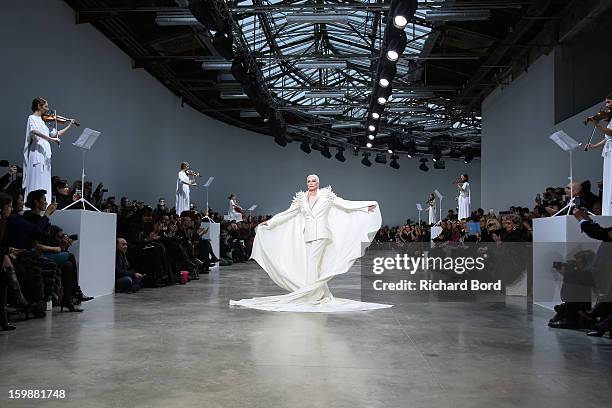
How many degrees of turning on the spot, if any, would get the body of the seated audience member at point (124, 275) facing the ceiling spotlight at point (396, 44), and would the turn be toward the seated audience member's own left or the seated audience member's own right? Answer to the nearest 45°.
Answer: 0° — they already face it

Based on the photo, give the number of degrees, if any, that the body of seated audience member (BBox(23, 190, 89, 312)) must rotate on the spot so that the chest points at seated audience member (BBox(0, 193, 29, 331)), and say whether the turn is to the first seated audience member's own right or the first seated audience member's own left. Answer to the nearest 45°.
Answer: approximately 90° to the first seated audience member's own right

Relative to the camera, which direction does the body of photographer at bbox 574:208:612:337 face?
to the viewer's left

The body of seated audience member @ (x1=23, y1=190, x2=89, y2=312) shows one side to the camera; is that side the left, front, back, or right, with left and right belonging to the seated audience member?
right

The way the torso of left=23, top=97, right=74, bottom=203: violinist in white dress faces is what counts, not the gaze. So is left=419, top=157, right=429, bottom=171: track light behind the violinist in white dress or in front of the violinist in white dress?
in front

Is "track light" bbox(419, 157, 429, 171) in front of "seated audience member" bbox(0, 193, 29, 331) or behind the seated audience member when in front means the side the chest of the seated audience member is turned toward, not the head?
in front

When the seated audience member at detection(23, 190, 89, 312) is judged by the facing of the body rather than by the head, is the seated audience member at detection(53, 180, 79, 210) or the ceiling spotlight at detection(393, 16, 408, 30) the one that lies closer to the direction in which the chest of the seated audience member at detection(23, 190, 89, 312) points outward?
the ceiling spotlight

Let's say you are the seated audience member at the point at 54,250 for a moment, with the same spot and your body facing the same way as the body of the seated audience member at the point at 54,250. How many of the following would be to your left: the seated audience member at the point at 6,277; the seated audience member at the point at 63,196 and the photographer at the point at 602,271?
1

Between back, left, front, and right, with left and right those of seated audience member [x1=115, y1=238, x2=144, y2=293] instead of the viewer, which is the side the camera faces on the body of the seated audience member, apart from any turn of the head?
right

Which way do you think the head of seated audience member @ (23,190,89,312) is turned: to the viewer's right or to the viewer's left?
to the viewer's right

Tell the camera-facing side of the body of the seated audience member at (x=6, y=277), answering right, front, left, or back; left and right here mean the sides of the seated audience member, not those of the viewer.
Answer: right

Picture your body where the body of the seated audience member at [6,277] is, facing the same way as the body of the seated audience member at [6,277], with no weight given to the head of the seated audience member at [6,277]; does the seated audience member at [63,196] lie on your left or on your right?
on your left
